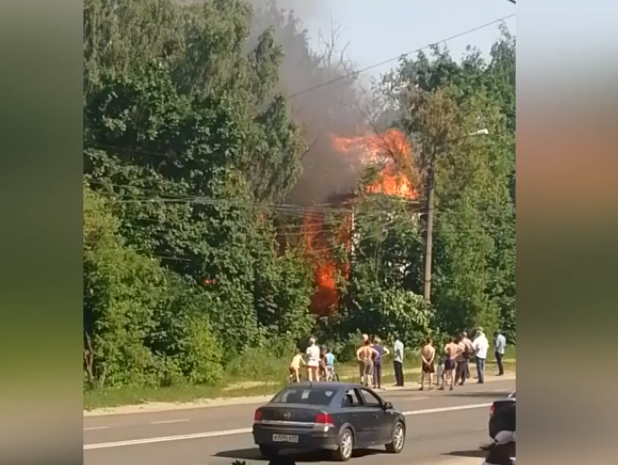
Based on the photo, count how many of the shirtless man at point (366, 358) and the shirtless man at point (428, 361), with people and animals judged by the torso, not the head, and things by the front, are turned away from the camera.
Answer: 2

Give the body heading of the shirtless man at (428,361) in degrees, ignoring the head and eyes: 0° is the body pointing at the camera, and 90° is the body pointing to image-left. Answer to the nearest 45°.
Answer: approximately 180°

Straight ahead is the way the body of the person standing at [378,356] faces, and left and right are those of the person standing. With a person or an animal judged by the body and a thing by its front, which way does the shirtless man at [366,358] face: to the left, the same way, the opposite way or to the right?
the same way

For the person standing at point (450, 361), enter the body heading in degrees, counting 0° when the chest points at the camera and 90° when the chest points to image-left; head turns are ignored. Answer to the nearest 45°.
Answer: approximately 135°

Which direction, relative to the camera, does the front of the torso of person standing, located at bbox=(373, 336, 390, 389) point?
away from the camera

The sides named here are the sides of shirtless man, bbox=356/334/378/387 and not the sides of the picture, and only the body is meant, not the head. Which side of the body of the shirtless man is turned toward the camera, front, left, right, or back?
back

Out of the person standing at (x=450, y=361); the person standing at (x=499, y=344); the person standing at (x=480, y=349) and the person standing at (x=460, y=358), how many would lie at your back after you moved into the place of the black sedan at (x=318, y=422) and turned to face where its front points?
0

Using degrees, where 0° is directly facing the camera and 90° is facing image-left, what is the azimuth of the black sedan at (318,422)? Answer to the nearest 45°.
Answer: approximately 225°

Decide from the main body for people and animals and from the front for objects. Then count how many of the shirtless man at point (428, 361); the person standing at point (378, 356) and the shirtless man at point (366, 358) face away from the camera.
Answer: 3
